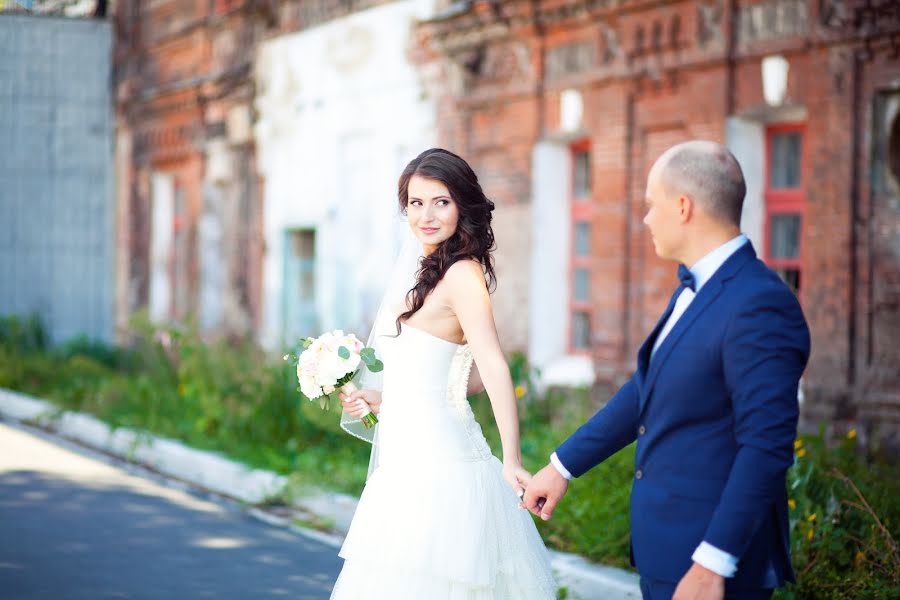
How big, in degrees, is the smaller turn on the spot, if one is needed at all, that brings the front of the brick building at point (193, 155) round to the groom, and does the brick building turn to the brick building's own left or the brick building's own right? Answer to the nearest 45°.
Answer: approximately 45° to the brick building's own left

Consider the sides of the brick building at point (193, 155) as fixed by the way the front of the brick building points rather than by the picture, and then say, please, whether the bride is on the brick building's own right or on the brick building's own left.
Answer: on the brick building's own left

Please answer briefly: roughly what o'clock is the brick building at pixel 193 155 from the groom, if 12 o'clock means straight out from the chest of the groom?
The brick building is roughly at 2 o'clock from the groom.

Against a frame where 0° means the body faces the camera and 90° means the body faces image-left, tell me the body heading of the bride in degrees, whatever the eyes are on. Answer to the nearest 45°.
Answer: approximately 90°

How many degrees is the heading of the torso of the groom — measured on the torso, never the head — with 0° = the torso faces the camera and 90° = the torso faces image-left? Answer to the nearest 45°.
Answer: approximately 90°

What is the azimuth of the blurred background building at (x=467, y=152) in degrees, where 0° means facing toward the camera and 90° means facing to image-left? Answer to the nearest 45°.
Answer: approximately 45°
